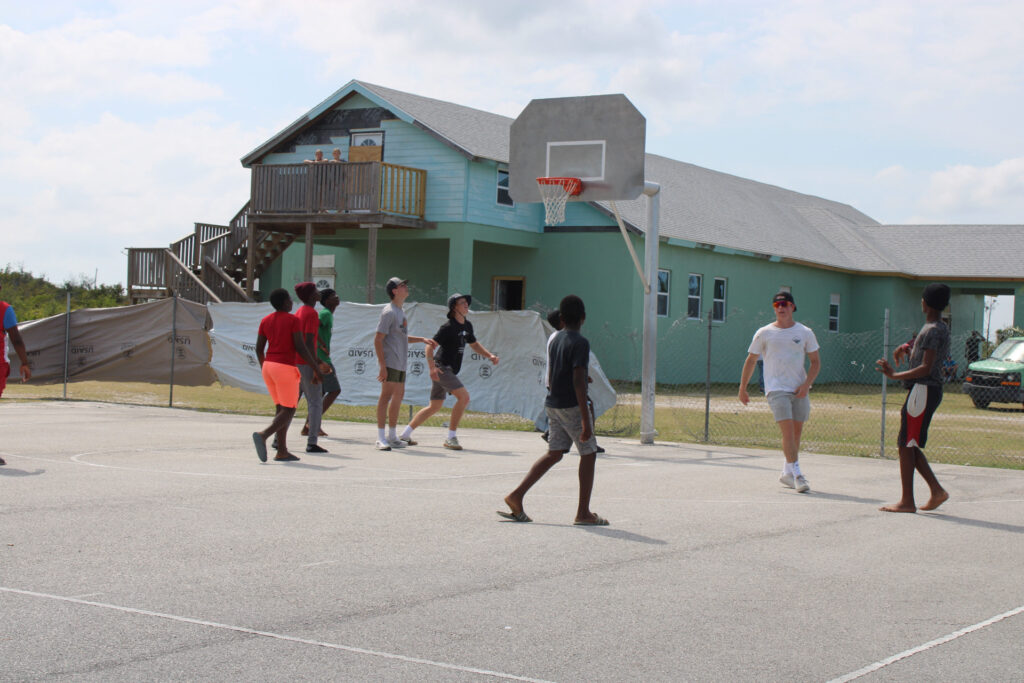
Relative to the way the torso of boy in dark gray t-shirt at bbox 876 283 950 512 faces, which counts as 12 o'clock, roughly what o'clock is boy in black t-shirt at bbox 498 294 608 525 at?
boy in black t-shirt at bbox 498 294 608 525 is roughly at 11 o'clock from boy in dark gray t-shirt at bbox 876 283 950 512.

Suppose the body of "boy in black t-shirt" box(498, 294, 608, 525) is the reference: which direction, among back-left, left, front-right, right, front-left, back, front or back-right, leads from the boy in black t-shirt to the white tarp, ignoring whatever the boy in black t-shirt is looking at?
front-left

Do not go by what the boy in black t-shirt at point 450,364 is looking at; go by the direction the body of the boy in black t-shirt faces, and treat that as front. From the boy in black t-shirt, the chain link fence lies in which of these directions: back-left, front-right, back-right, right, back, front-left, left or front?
left

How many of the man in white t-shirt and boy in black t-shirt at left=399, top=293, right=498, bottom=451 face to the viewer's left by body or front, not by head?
0

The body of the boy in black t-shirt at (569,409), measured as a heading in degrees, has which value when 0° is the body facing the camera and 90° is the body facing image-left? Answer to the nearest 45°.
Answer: approximately 225°

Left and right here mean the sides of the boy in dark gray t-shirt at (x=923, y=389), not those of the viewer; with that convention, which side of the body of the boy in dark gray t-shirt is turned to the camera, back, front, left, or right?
left

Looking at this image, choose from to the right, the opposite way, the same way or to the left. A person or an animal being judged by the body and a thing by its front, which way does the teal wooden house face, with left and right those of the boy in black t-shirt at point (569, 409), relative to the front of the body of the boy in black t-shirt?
the opposite way

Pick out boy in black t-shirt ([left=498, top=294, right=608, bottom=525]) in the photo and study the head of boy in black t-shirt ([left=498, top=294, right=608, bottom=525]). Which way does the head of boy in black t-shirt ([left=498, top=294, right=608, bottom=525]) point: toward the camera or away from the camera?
away from the camera

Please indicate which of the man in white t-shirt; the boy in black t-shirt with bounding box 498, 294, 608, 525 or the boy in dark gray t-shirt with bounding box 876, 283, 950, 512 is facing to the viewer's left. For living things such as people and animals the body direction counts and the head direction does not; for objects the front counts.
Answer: the boy in dark gray t-shirt with bounding box 876, 283, 950, 512

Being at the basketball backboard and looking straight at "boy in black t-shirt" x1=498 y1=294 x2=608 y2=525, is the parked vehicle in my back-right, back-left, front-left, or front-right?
back-left

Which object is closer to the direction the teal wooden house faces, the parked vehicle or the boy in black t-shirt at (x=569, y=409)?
the boy in black t-shirt

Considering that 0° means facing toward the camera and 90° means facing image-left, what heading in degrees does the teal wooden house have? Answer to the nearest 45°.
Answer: approximately 45°

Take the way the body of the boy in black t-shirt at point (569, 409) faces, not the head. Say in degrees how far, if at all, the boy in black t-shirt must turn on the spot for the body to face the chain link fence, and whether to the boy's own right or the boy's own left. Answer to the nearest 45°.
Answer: approximately 45° to the boy's own left

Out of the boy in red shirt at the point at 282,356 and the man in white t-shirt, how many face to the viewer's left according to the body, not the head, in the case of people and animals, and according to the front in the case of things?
0
